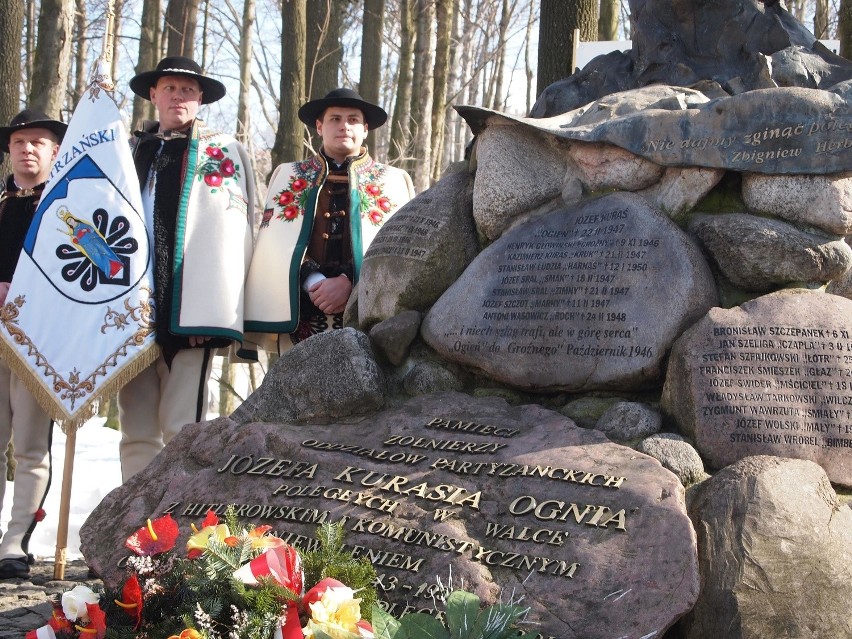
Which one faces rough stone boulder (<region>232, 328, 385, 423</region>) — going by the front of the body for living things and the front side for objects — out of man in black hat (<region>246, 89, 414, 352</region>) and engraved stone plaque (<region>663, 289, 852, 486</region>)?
the man in black hat

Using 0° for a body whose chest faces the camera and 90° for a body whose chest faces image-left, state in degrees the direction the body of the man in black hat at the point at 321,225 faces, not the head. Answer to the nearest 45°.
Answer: approximately 0°

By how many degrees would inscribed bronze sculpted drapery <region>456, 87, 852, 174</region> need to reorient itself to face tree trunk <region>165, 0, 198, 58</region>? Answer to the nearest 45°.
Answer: approximately 135° to its right

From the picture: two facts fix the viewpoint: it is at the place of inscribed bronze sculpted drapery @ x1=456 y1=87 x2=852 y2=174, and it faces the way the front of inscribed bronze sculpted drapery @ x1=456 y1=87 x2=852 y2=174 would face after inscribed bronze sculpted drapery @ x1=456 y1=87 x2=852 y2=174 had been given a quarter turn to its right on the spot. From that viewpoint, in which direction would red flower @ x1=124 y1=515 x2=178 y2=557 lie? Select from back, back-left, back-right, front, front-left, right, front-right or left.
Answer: front-left

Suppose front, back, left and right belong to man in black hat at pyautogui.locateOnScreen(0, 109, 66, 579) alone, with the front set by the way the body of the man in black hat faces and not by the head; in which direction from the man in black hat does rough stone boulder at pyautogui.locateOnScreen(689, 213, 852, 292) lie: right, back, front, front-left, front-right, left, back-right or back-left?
front-left

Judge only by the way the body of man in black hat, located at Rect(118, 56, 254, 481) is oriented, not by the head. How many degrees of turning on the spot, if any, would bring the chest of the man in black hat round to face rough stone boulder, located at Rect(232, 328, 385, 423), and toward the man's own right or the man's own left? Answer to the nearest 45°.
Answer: approximately 45° to the man's own left

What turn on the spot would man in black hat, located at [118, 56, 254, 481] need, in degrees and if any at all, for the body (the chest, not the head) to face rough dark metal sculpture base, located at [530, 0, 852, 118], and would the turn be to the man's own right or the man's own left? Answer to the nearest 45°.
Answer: approximately 90° to the man's own left

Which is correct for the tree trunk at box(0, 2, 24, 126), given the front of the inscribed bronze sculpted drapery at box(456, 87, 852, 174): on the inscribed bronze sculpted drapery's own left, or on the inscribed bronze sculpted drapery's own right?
on the inscribed bronze sculpted drapery's own right

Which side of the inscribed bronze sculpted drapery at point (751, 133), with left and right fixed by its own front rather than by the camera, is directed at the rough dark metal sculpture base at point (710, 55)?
back

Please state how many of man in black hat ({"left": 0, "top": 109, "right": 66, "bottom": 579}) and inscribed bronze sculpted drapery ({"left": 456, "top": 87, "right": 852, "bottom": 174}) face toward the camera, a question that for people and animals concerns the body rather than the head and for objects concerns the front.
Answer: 2

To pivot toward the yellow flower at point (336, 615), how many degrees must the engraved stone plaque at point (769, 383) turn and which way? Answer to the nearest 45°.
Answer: approximately 45° to its right
